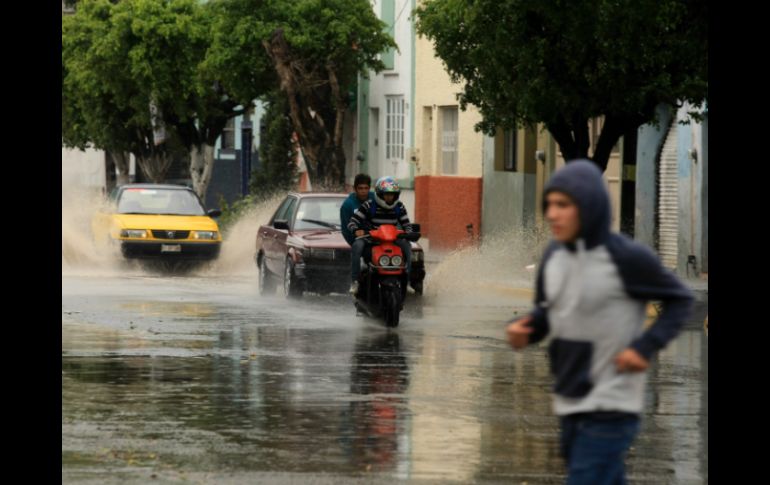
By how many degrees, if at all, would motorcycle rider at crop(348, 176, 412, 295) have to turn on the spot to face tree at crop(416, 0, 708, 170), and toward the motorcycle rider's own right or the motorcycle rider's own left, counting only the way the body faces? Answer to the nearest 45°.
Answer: approximately 135° to the motorcycle rider's own left

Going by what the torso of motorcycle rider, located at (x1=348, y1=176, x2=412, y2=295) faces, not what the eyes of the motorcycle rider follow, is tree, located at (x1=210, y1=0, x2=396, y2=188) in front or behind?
behind

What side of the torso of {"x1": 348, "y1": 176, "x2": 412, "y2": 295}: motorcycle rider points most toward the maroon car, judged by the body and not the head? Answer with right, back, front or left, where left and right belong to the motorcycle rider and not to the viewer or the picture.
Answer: back

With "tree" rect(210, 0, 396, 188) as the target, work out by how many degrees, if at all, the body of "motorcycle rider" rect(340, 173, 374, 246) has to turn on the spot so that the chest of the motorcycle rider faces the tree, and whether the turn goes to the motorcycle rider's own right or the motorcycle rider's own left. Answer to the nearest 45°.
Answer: approximately 180°

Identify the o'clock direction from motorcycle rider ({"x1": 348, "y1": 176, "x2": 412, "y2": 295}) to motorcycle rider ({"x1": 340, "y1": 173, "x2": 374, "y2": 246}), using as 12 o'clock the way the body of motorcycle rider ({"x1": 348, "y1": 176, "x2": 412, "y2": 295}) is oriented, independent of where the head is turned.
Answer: motorcycle rider ({"x1": 340, "y1": 173, "x2": 374, "y2": 246}) is roughly at 5 o'clock from motorcycle rider ({"x1": 348, "y1": 176, "x2": 412, "y2": 295}).

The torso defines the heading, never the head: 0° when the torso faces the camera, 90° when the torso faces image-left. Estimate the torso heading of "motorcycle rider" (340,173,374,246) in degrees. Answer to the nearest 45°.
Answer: approximately 0°

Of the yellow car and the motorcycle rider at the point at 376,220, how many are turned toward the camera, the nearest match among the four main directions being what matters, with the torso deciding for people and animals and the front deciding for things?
2

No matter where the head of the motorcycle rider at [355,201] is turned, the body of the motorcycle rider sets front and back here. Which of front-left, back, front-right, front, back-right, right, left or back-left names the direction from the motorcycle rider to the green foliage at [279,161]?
back
